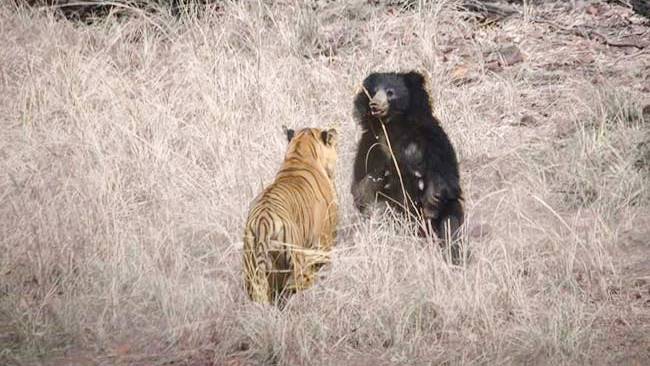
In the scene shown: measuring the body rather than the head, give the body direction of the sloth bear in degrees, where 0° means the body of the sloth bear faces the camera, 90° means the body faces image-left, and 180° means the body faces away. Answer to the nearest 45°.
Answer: approximately 45°

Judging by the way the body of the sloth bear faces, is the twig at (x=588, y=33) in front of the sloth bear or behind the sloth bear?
behind

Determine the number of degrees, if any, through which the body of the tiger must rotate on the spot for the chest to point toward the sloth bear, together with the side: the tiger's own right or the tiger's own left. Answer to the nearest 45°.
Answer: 0° — it already faces it

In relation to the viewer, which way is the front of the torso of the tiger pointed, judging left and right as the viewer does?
facing away from the viewer and to the right of the viewer

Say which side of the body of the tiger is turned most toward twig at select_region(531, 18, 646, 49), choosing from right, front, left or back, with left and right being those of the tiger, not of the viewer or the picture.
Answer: front

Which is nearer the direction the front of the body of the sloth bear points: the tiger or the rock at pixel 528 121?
the tiger

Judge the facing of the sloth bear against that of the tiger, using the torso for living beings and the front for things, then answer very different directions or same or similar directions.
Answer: very different directions

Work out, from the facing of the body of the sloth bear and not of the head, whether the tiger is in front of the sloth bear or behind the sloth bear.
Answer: in front
